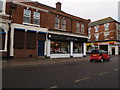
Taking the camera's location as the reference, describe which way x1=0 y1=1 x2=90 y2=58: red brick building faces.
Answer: facing the viewer and to the right of the viewer

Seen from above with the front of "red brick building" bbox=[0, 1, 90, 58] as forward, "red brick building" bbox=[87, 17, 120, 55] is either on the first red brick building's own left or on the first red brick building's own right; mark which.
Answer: on the first red brick building's own left

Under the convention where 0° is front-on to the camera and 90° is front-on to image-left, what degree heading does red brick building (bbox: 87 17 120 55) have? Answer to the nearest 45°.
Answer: approximately 45°

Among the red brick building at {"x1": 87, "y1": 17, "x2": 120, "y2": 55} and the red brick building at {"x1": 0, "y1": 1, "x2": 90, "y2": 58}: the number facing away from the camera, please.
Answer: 0

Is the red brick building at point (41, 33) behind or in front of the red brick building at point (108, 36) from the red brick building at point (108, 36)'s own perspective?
in front
